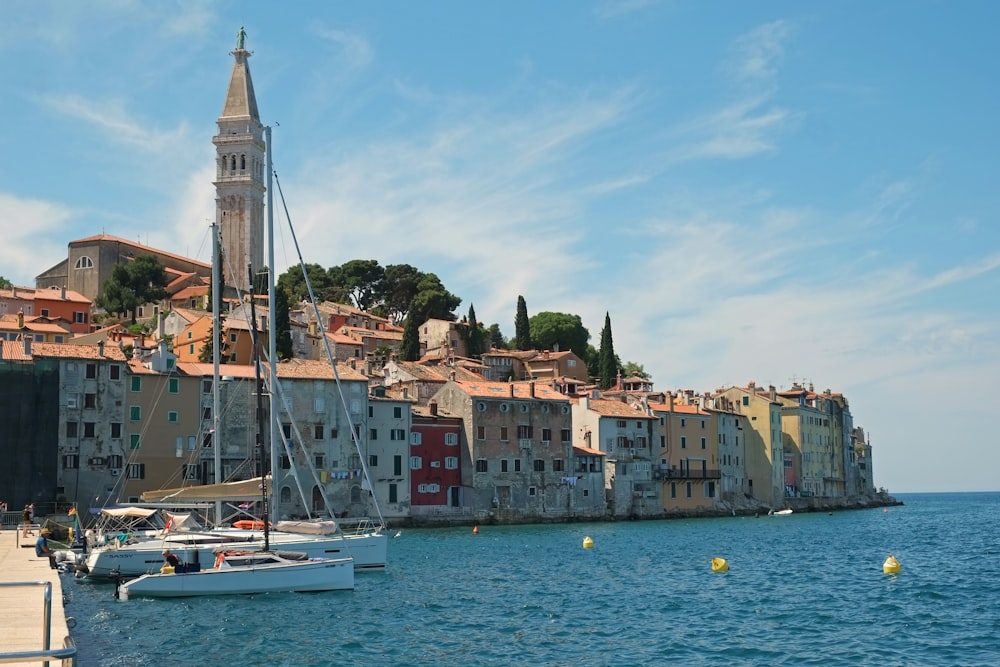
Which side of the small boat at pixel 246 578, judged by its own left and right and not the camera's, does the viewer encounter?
right
